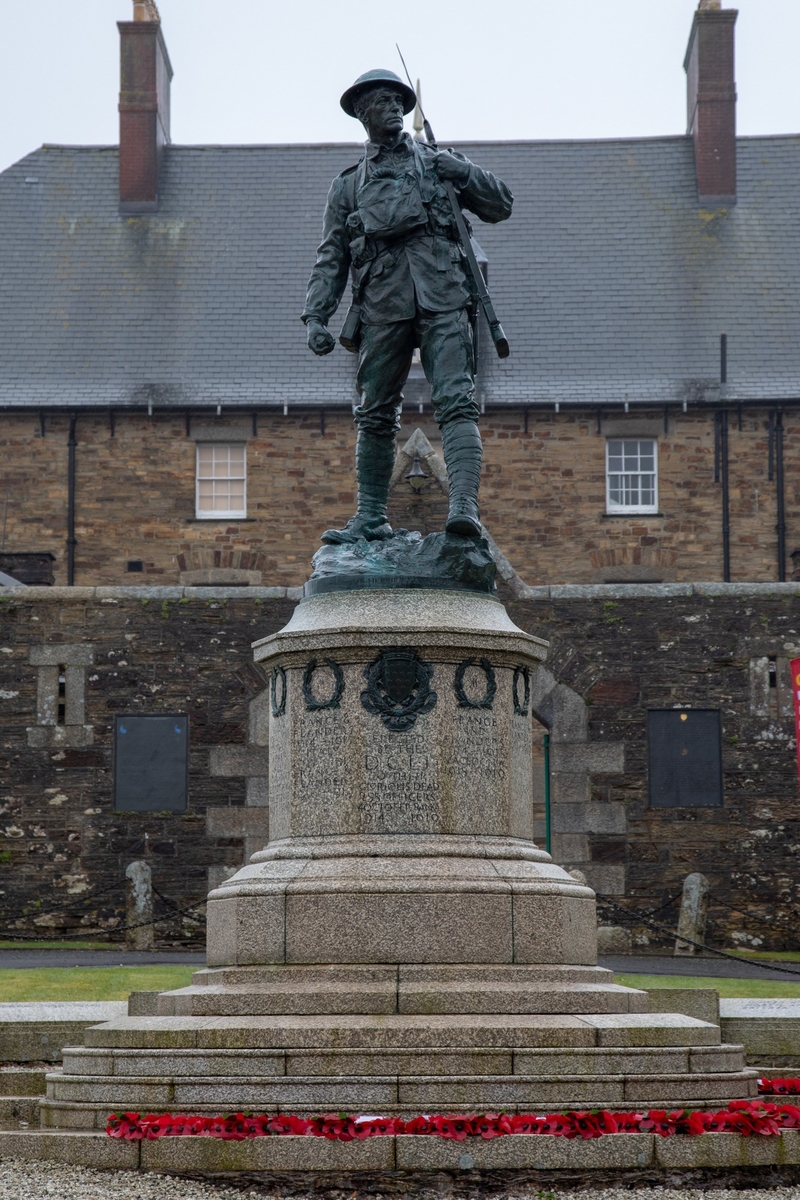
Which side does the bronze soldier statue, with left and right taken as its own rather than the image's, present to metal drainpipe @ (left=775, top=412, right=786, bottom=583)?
back

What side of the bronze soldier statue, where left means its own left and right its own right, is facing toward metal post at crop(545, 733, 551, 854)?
back

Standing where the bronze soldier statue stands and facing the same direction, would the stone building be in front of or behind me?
behind

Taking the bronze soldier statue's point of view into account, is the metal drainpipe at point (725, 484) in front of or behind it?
behind

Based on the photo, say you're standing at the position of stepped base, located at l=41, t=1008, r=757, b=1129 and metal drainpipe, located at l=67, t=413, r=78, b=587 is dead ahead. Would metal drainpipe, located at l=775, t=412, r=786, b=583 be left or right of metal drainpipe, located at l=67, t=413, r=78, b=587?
right

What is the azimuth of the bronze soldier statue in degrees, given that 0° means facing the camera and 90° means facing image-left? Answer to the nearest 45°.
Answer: approximately 0°
